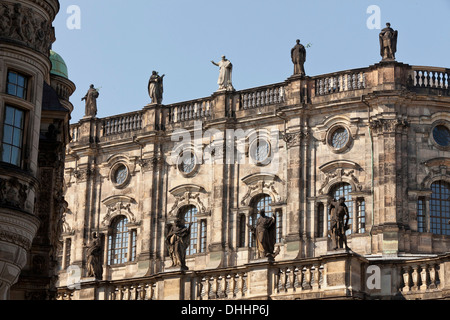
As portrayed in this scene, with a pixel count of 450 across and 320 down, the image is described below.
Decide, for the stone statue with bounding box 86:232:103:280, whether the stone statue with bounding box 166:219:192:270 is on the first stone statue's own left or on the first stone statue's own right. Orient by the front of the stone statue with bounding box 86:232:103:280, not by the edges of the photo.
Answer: on the first stone statue's own left

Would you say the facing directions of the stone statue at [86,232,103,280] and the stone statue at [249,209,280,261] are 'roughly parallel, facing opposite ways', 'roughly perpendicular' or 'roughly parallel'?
roughly parallel

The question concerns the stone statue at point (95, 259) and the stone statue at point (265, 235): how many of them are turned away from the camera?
0

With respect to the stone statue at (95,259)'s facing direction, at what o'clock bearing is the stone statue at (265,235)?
the stone statue at (265,235) is roughly at 9 o'clock from the stone statue at (95,259).

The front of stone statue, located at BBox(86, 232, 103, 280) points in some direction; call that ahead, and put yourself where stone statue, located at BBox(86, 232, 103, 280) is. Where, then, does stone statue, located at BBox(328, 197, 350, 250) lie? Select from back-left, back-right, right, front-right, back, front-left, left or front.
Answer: left

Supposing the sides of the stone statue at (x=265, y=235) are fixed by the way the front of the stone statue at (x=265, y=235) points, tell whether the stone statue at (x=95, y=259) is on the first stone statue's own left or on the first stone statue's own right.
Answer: on the first stone statue's own right

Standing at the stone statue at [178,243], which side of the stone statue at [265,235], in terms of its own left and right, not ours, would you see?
right

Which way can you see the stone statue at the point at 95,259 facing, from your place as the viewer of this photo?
facing the viewer and to the left of the viewer

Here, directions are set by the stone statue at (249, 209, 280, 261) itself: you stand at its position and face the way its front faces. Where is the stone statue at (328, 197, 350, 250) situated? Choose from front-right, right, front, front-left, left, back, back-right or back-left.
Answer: back-left
